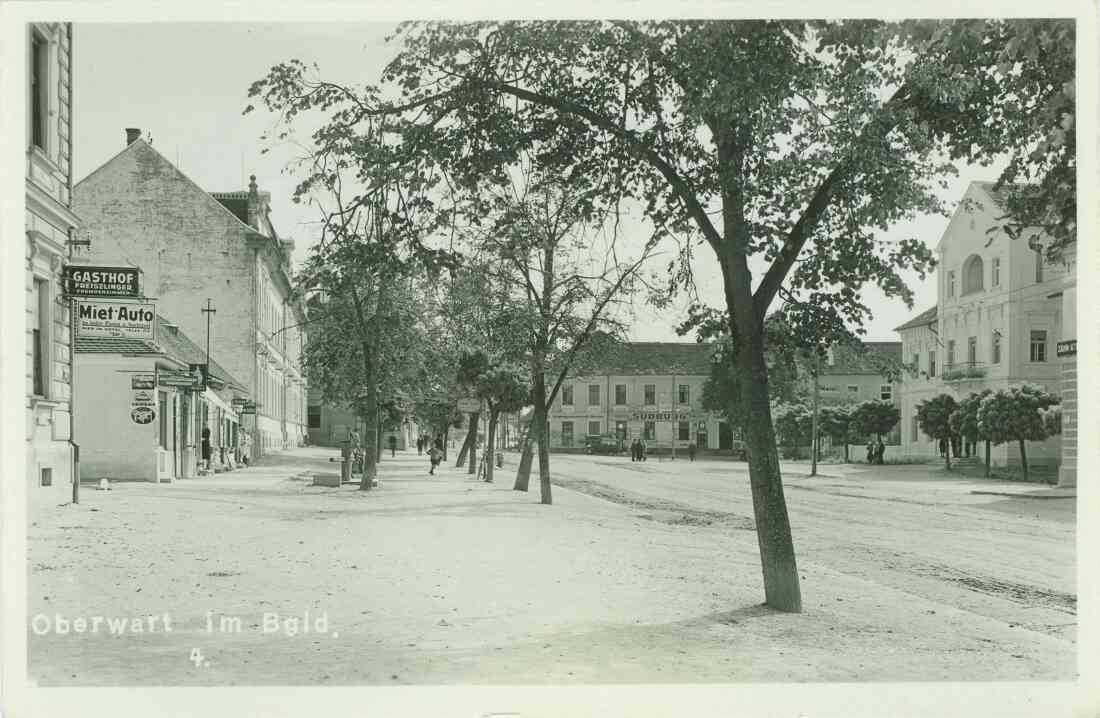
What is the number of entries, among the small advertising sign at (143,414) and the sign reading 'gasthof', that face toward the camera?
2

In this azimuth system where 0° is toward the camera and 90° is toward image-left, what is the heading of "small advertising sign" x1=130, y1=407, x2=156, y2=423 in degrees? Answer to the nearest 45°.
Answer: approximately 0°

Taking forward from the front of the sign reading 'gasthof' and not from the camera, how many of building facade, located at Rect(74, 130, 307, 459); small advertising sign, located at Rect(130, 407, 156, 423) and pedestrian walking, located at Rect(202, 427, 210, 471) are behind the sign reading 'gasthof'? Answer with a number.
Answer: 3
